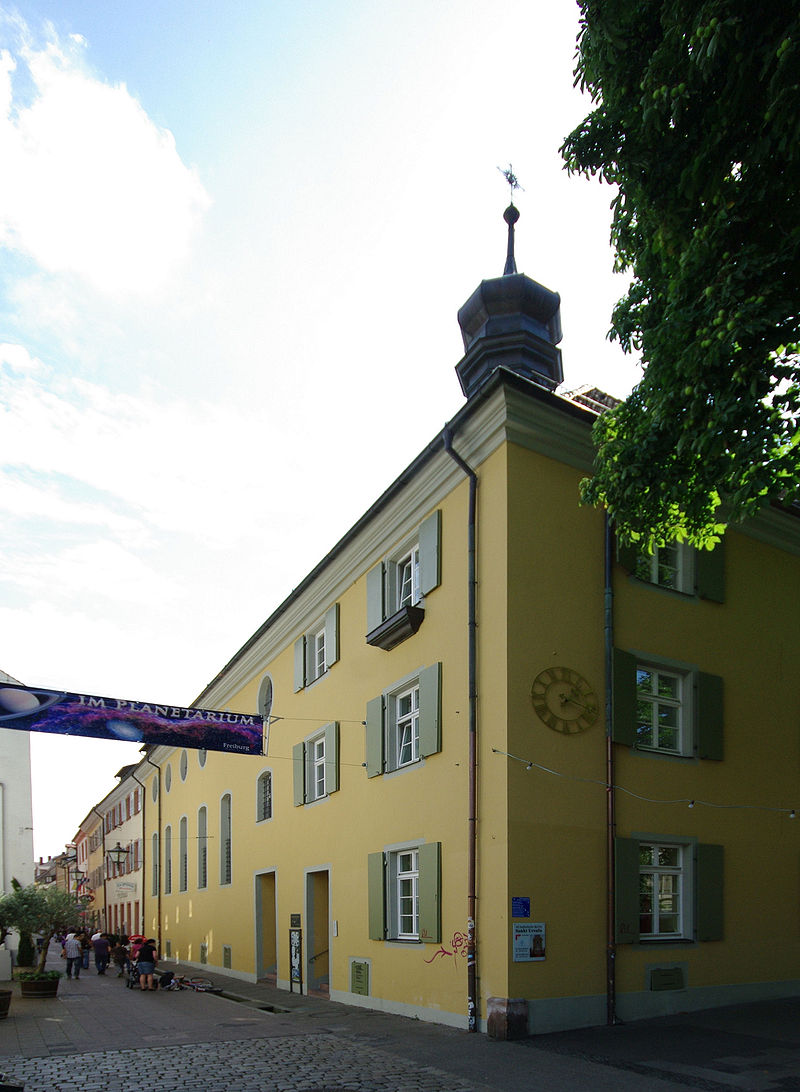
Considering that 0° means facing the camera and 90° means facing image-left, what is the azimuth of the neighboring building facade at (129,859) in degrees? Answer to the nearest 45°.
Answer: approximately 45°

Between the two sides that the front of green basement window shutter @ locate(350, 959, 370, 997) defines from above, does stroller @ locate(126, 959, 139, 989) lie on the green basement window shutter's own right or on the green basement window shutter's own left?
on the green basement window shutter's own right

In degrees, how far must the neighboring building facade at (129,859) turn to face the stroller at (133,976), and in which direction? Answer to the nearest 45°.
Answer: approximately 45° to its left

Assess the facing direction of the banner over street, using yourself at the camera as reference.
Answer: facing the viewer

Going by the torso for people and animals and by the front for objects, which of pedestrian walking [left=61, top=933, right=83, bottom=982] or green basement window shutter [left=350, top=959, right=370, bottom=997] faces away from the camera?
the pedestrian walking

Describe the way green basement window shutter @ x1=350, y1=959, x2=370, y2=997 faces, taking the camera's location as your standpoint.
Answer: facing the viewer and to the left of the viewer

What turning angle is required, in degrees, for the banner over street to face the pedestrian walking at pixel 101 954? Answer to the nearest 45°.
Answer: approximately 180°

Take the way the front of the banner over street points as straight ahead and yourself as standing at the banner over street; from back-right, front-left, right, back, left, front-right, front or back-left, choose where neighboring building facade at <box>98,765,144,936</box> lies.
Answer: back
